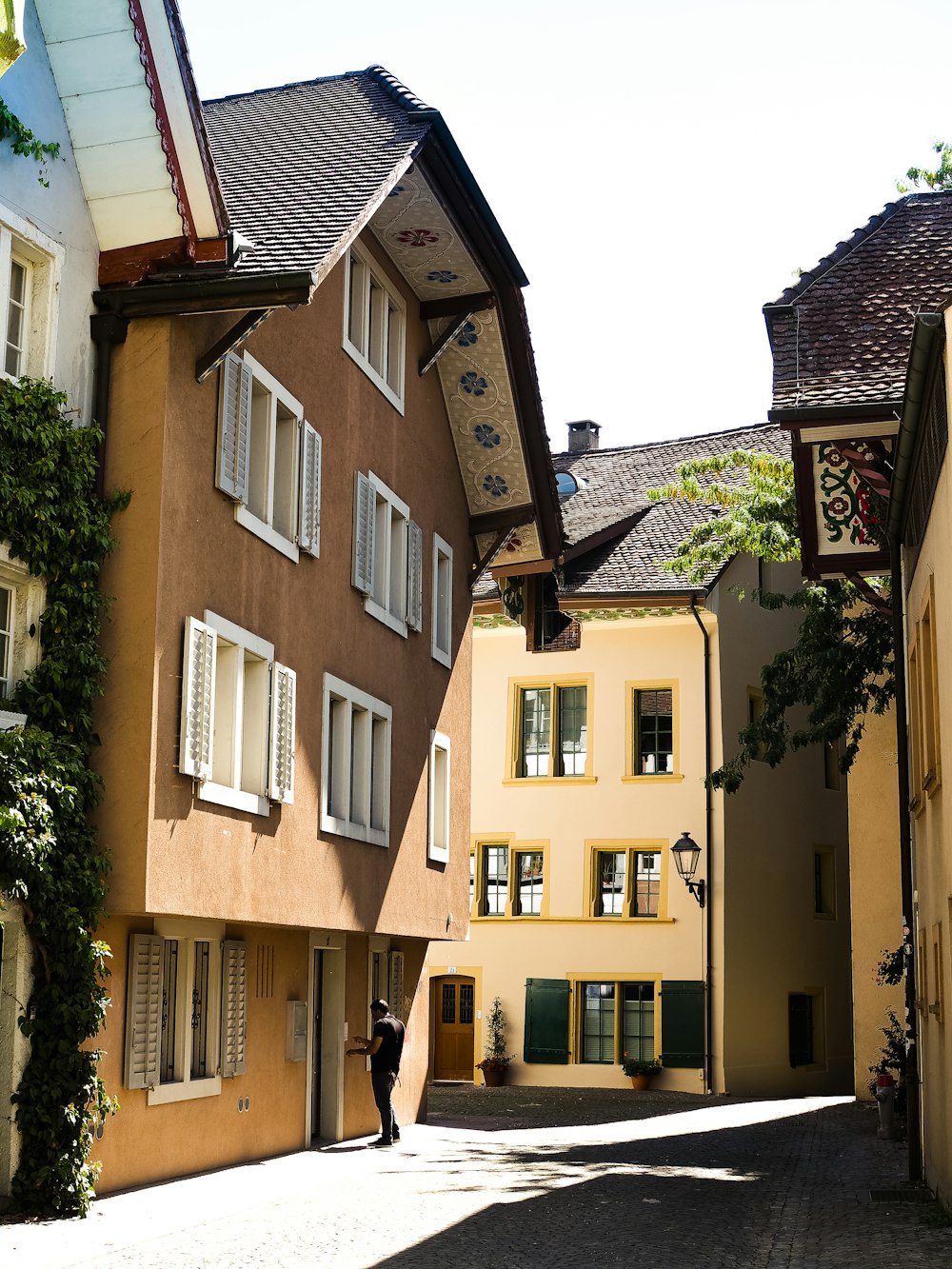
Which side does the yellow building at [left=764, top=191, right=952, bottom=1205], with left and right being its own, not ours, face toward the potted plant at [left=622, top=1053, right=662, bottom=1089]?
right

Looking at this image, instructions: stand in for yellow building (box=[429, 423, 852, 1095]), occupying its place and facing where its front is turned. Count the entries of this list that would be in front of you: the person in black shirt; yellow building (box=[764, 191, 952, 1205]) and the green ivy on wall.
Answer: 3

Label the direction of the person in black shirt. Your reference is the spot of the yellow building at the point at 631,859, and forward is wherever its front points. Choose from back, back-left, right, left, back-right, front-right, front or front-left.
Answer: front

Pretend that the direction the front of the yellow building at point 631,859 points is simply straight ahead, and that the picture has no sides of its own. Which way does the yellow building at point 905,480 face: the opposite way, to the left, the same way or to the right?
to the right

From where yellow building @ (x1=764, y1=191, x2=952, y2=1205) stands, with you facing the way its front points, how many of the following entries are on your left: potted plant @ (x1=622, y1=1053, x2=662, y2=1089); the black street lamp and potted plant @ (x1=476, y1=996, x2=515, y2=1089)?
0

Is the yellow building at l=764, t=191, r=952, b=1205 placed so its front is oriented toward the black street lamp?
no

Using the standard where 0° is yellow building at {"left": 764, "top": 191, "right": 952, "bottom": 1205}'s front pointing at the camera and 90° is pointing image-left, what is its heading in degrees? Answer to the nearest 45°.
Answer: approximately 90°

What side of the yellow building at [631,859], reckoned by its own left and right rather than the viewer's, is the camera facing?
front

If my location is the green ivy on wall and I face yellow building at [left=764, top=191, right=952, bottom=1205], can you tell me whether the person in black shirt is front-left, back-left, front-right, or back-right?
front-left

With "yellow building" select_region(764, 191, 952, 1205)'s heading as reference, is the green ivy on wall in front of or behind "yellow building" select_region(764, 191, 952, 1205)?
in front

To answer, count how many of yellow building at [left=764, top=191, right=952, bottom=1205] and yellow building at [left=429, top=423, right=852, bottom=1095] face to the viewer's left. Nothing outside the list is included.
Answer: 1

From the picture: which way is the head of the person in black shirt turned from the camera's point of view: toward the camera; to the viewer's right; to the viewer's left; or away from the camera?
to the viewer's left

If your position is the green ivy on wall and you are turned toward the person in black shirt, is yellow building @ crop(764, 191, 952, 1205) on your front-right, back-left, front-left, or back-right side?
front-right

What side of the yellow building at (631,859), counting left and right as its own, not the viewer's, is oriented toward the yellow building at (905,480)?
front

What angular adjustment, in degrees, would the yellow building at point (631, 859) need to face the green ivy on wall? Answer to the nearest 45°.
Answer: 0° — it already faces it
